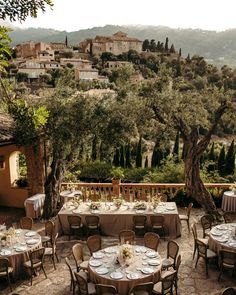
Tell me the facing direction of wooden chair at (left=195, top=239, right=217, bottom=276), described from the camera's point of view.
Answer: facing away from the viewer and to the right of the viewer

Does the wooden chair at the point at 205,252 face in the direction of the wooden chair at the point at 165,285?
no

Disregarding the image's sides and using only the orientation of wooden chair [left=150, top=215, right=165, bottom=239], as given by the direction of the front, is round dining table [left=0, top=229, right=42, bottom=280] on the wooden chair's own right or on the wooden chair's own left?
on the wooden chair's own left

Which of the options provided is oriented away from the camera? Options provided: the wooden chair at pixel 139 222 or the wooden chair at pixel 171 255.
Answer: the wooden chair at pixel 139 222

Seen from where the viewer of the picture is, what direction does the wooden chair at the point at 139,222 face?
facing away from the viewer

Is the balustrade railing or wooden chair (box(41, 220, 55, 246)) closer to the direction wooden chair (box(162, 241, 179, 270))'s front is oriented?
the wooden chair

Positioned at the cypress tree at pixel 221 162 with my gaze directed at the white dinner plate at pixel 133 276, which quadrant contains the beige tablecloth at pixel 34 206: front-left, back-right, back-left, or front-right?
front-right

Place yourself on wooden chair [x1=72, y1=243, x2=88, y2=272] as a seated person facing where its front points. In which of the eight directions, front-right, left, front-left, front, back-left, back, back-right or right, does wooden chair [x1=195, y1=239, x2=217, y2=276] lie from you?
front-left

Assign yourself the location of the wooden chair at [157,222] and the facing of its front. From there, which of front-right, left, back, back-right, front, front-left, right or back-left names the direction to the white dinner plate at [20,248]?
back-left

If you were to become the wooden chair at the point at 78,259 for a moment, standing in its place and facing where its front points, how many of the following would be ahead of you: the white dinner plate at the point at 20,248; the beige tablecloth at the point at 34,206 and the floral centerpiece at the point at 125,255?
1

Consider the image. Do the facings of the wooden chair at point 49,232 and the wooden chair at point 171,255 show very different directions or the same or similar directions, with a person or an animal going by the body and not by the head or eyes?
same or similar directions

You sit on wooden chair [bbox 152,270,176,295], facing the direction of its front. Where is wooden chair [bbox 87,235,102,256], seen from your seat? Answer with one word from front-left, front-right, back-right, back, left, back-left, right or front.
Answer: front

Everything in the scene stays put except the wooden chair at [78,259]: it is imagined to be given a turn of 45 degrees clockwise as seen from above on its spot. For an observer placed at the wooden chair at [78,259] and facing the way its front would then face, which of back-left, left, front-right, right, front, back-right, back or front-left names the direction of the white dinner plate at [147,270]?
front-left

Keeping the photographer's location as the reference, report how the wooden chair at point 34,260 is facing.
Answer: facing away from the viewer and to the left of the viewer

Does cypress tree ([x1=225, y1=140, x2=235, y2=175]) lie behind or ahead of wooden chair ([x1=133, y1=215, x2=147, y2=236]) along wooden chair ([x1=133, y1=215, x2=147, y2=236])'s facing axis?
ahead

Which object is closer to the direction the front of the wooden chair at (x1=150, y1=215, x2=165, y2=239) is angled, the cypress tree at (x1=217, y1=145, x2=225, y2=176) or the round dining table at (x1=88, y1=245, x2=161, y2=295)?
the cypress tree

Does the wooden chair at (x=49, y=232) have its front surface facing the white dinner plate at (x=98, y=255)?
no

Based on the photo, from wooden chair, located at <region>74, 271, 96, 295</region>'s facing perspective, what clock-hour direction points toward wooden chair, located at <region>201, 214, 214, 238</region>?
wooden chair, located at <region>201, 214, 214, 238</region> is roughly at 12 o'clock from wooden chair, located at <region>74, 271, 96, 295</region>.
